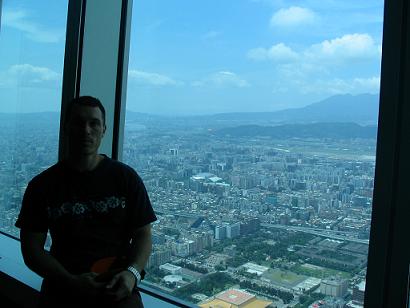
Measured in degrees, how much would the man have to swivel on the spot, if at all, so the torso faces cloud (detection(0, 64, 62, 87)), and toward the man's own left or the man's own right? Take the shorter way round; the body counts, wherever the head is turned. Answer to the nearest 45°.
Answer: approximately 180°

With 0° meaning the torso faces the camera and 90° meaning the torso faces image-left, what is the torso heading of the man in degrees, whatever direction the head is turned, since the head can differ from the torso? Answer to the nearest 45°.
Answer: approximately 0°

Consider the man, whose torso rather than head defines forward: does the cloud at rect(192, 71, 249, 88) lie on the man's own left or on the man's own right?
on the man's own left
